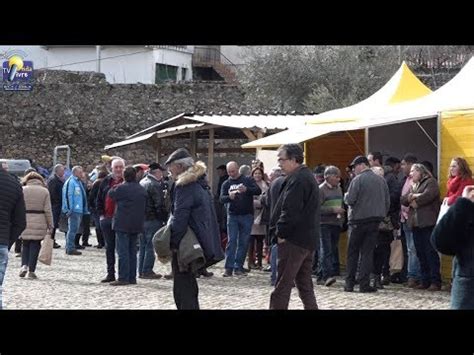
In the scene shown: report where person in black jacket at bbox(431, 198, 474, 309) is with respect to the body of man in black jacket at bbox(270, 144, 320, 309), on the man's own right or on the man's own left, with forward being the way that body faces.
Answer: on the man's own left

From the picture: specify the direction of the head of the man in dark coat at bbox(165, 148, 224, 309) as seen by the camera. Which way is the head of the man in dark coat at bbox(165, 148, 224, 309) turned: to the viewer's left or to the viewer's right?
to the viewer's left

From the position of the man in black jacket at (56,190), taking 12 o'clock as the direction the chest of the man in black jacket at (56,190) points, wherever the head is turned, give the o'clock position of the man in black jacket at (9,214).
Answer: the man in black jacket at (9,214) is roughly at 3 o'clock from the man in black jacket at (56,190).

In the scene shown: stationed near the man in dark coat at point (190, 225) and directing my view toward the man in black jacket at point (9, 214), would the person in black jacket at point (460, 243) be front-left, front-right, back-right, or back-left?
back-left

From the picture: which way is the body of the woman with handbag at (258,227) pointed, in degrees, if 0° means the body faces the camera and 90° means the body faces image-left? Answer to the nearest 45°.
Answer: approximately 0°

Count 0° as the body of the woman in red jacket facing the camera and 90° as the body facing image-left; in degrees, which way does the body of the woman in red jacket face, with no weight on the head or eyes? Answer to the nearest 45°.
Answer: approximately 45°

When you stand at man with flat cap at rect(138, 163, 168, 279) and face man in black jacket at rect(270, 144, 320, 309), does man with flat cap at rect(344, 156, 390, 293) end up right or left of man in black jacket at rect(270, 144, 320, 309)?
left

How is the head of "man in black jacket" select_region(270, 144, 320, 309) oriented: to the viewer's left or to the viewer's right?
to the viewer's left
